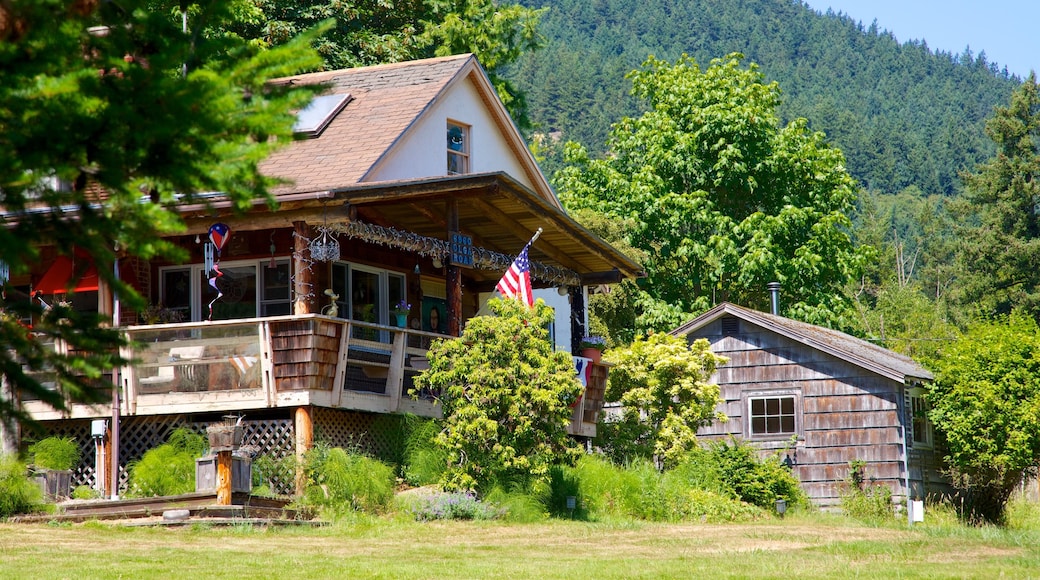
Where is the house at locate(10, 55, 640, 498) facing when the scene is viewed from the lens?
facing the viewer and to the right of the viewer

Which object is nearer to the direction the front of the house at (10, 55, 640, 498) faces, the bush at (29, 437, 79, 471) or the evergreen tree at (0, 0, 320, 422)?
the evergreen tree

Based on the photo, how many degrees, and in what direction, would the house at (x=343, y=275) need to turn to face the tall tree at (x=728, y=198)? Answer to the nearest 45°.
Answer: approximately 90° to its left

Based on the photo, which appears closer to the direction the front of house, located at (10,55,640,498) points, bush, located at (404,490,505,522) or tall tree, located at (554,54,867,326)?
the bush

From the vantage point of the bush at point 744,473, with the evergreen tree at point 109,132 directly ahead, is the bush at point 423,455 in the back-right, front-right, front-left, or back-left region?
front-right

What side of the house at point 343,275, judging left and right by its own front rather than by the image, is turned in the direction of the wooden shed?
left

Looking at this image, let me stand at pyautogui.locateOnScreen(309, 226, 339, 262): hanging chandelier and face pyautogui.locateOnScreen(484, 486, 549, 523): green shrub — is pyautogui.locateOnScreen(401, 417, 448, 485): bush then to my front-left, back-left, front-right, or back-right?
front-left

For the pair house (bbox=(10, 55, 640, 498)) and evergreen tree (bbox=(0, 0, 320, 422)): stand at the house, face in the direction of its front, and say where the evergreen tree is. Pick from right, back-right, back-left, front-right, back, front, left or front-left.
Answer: front-right

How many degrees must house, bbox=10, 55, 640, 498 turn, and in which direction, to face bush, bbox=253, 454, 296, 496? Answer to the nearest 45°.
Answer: approximately 45° to its right

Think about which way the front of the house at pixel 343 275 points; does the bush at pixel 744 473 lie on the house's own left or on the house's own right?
on the house's own left
